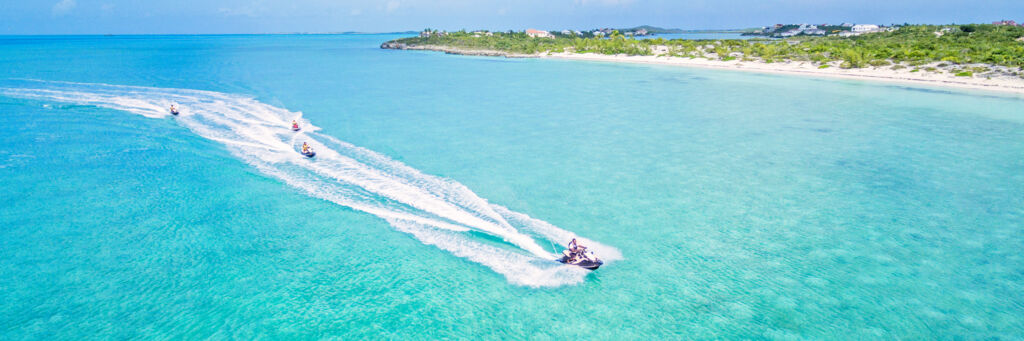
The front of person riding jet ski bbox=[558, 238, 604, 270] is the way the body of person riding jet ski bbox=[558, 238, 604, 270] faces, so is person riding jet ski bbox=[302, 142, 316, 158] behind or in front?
behind

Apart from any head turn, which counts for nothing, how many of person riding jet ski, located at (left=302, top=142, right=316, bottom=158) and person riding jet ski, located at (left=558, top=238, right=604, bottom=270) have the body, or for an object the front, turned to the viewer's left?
0

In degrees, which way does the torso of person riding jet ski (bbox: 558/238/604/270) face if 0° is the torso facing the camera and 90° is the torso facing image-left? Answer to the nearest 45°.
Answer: approximately 315°

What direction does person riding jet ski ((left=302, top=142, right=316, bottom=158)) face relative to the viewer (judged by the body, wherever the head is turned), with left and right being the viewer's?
facing the viewer and to the right of the viewer

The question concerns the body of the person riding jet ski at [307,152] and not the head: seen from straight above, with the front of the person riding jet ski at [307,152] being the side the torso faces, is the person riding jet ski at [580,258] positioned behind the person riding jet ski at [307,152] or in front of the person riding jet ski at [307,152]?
in front
